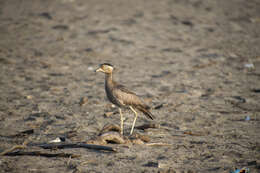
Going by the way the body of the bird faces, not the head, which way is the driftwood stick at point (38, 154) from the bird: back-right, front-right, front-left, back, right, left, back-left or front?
front-left

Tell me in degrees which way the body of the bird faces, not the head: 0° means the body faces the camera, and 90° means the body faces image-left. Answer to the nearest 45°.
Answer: approximately 90°

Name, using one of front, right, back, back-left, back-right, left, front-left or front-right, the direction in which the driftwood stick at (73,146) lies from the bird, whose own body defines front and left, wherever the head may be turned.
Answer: front-left
